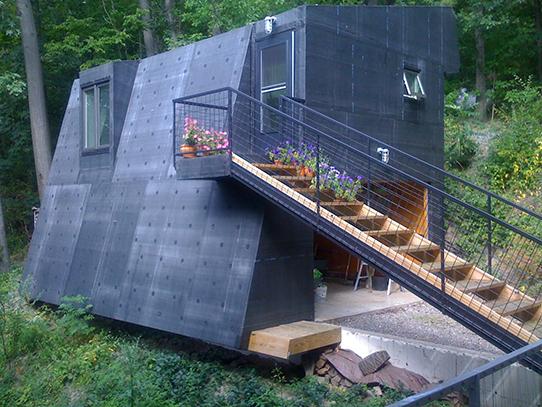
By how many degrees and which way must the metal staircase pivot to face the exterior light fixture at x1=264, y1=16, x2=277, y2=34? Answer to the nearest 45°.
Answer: approximately 180°

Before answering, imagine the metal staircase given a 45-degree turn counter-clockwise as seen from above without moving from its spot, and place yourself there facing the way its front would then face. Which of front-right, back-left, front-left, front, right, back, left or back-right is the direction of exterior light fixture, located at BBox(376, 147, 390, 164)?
left
